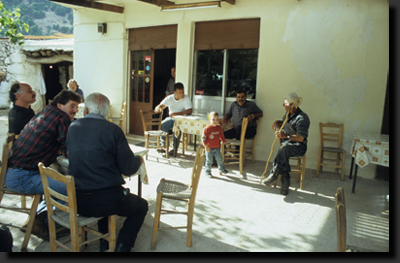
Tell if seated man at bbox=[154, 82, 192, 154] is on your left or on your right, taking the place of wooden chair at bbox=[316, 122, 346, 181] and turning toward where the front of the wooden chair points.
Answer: on your right

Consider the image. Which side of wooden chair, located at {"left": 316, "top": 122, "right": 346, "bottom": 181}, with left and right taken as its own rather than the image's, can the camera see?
front

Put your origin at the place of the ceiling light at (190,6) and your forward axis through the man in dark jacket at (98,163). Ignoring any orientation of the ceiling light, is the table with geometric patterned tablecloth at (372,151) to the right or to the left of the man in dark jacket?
left

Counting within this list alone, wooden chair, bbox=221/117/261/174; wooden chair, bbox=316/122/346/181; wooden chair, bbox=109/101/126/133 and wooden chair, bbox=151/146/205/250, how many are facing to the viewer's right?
0

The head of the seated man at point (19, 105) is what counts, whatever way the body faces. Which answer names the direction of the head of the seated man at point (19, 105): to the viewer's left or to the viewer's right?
to the viewer's right

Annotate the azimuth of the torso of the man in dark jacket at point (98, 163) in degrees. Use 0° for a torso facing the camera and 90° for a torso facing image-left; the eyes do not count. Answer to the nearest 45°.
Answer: approximately 225°

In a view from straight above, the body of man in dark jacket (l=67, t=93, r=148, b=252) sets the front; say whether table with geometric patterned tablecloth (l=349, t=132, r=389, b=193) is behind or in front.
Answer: in front

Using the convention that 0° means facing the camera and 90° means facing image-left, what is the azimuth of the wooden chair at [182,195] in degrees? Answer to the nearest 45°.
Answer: approximately 90°

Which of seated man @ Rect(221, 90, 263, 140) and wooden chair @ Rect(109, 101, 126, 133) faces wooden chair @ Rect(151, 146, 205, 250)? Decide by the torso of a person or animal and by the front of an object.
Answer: the seated man

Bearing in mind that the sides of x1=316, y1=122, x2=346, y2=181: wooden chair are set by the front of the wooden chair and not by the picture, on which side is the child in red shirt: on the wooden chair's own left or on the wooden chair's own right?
on the wooden chair's own right

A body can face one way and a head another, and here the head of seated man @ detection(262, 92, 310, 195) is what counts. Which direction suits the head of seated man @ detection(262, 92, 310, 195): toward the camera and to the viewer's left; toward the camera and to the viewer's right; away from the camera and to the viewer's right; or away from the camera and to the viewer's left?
toward the camera and to the viewer's left

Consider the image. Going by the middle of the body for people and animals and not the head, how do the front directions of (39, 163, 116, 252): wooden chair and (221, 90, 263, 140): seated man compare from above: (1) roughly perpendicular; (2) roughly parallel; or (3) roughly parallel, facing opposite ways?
roughly parallel, facing opposite ways

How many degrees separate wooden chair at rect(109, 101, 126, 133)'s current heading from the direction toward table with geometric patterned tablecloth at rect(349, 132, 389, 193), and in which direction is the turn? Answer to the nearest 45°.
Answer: approximately 135° to its left
